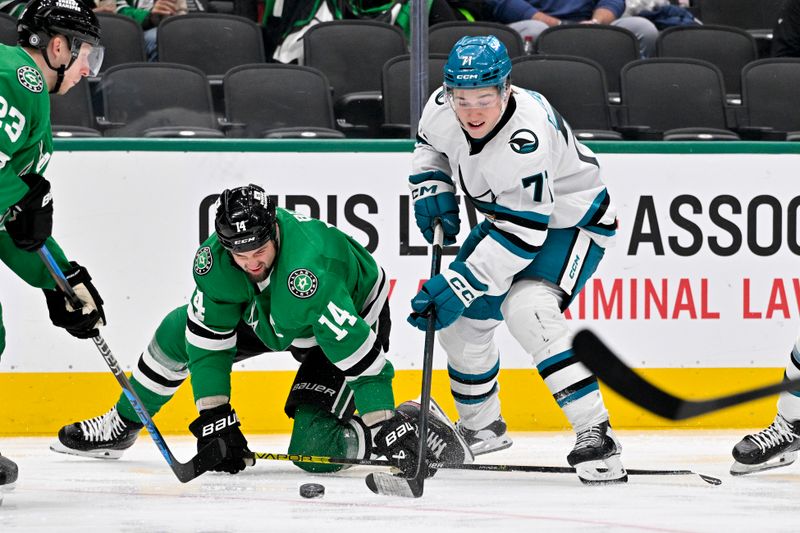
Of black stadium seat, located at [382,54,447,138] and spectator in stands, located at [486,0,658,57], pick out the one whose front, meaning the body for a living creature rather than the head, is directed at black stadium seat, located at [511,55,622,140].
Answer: the spectator in stands

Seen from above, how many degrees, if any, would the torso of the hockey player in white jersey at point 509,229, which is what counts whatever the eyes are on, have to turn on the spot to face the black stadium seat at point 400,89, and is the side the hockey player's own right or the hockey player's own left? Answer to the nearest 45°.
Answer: approximately 135° to the hockey player's own right

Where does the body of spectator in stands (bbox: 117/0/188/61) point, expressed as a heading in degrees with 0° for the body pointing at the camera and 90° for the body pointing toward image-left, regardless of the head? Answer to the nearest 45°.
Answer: approximately 0°

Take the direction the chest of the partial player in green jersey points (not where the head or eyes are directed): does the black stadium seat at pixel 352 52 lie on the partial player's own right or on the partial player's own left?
on the partial player's own left

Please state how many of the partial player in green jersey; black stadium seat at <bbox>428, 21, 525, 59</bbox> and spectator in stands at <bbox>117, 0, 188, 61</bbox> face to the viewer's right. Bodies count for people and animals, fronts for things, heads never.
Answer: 1

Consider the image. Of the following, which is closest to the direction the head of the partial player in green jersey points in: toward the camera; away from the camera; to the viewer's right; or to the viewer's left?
to the viewer's right

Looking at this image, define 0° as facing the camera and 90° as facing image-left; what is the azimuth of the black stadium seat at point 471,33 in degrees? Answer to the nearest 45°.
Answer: approximately 0°
